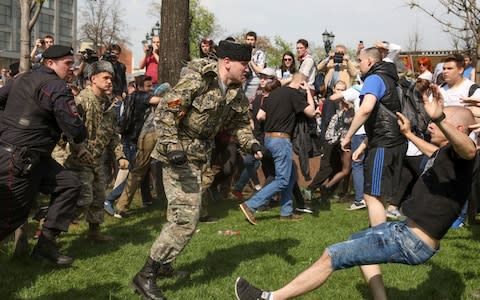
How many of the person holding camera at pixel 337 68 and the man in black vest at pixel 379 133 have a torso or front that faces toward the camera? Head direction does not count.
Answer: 1

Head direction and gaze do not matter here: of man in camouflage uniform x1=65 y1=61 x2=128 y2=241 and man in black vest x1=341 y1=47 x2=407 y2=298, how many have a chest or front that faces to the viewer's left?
1

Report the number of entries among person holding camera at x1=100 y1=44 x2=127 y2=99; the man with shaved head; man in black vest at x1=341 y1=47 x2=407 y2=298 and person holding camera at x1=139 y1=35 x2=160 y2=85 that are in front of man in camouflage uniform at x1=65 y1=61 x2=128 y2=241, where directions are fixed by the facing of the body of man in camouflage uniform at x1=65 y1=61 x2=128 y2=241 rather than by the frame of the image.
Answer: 2

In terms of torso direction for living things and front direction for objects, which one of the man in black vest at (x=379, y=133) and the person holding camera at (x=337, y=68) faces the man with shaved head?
the person holding camera

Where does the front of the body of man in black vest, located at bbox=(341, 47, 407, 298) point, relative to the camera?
to the viewer's left

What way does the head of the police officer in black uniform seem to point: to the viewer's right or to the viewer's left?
to the viewer's right

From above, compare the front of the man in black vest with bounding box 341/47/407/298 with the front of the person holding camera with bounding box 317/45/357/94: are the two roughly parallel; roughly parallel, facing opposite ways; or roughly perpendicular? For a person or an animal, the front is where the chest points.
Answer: roughly perpendicular

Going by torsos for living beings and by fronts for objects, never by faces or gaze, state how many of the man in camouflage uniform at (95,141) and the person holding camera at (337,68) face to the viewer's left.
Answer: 0

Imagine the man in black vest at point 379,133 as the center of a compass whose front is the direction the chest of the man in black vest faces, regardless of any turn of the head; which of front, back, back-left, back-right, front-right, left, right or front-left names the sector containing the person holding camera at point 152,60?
front-right

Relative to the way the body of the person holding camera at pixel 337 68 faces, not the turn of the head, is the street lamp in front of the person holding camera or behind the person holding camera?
behind

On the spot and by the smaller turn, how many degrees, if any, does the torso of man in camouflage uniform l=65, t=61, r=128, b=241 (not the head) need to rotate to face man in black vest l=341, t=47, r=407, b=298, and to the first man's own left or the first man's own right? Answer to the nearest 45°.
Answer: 0° — they already face them

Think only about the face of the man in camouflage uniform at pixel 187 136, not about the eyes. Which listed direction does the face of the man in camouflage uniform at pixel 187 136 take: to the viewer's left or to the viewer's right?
to the viewer's right

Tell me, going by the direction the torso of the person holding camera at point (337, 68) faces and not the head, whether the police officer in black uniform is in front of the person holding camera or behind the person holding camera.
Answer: in front

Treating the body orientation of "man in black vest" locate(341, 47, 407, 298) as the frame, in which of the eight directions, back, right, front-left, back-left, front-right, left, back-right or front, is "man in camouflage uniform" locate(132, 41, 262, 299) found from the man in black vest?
front-left

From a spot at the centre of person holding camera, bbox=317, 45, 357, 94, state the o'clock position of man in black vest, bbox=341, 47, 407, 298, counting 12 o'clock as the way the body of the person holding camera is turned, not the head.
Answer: The man in black vest is roughly at 12 o'clock from the person holding camera.

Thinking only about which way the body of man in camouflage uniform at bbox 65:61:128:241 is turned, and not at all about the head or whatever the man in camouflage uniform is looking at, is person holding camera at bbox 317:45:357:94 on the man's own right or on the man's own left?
on the man's own left
